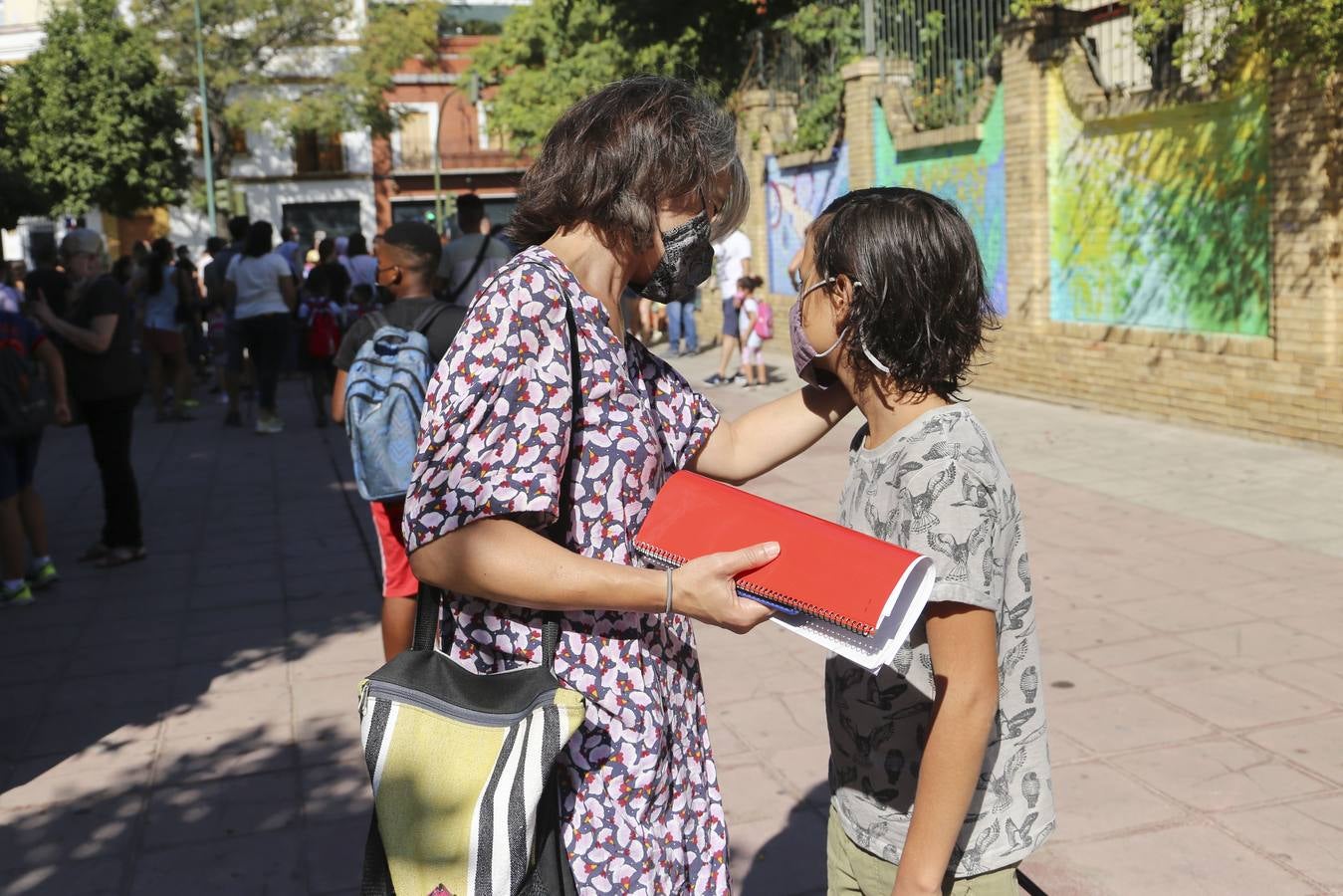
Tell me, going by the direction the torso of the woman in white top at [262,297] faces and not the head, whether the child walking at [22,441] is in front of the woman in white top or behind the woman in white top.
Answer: behind

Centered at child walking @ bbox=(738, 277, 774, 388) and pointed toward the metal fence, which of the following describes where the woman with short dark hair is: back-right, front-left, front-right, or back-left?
back-right

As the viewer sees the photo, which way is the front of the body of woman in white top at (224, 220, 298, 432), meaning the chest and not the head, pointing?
away from the camera

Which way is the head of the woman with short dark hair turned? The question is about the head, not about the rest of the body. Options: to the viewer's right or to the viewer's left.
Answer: to the viewer's right

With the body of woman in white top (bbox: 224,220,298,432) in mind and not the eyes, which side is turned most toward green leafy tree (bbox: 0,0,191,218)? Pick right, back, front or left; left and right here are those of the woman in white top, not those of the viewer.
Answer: front

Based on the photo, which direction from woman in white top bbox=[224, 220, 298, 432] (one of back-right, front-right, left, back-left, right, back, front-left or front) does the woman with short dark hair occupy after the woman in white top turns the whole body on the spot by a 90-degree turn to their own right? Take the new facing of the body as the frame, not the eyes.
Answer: right

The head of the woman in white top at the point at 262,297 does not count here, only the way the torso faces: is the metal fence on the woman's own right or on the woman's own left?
on the woman's own right

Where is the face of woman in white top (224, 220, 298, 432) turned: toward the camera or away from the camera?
away from the camera

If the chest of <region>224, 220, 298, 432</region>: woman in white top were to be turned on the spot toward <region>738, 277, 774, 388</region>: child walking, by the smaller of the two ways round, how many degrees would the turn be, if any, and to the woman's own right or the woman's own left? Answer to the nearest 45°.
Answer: approximately 90° to the woman's own right

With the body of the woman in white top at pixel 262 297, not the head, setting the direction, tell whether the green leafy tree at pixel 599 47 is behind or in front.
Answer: in front
